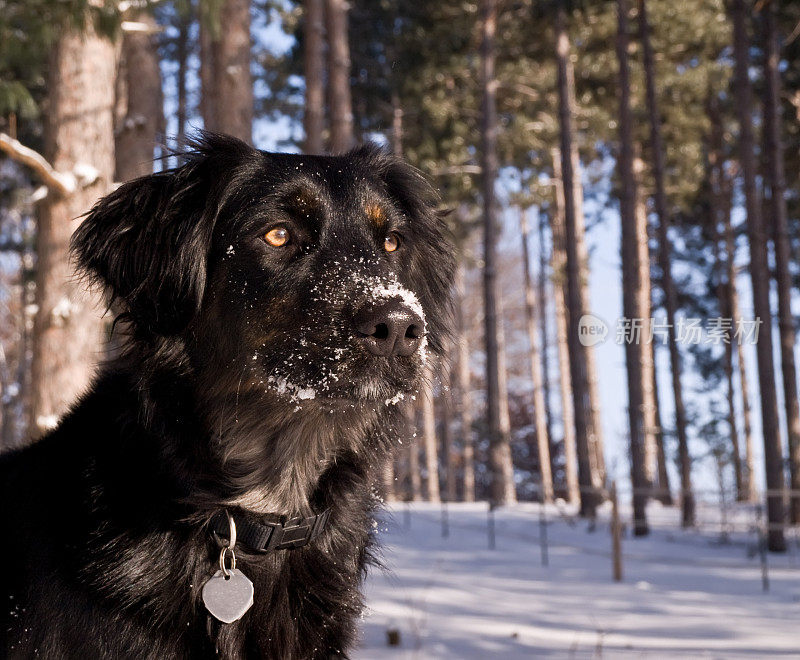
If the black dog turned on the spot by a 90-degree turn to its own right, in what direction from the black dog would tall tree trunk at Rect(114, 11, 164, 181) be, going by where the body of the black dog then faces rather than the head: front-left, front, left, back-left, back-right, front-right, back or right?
back-right

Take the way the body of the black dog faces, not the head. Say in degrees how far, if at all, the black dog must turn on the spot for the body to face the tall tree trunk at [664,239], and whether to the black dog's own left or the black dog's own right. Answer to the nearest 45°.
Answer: approximately 90° to the black dog's own left

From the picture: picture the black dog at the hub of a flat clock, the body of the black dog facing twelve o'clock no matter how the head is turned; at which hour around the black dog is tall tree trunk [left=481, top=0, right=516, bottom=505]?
The tall tree trunk is roughly at 8 o'clock from the black dog.

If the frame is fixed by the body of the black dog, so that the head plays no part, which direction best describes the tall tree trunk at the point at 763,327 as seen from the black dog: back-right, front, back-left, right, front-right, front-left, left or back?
left

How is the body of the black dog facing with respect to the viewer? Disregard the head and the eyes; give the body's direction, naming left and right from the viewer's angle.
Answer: facing the viewer and to the right of the viewer

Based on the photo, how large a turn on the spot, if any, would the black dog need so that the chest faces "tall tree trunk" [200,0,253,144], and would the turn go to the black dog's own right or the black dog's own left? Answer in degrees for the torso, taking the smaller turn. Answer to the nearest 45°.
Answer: approximately 135° to the black dog's own left

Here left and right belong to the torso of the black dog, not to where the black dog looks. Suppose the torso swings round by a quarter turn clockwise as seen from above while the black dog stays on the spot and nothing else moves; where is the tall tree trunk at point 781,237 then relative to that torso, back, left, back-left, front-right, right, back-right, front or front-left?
back
